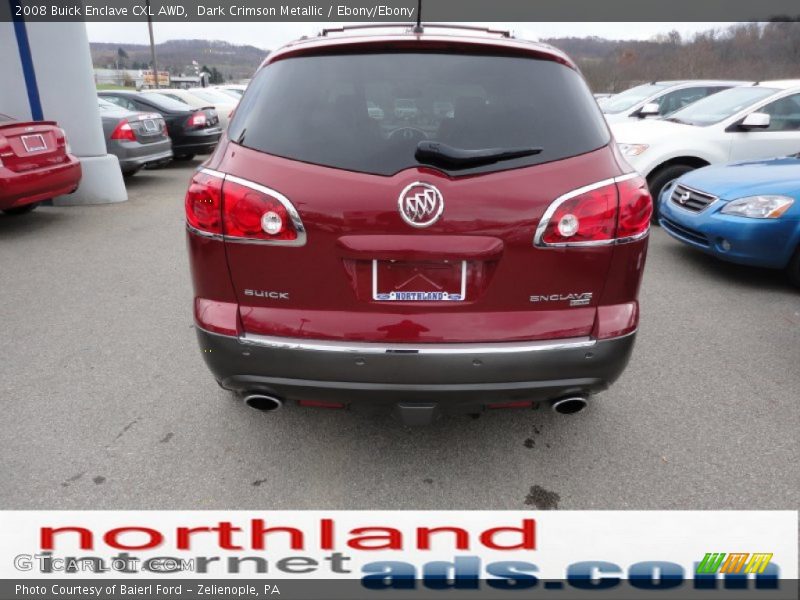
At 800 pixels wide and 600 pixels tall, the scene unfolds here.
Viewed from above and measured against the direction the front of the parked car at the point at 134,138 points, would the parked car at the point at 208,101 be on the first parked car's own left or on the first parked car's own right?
on the first parked car's own right

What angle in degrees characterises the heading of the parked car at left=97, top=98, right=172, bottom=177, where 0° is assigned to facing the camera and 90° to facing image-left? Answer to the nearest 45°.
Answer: approximately 135°

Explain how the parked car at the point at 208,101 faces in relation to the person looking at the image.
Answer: facing away from the viewer and to the left of the viewer

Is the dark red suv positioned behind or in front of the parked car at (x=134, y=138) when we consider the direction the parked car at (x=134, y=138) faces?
behind

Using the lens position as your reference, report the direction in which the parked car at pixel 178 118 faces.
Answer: facing away from the viewer and to the left of the viewer

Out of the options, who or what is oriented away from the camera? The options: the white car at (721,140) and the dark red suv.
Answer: the dark red suv

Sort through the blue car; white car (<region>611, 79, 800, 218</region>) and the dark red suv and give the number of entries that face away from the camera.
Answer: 1

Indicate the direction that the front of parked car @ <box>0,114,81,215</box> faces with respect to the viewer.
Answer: facing away from the viewer and to the left of the viewer

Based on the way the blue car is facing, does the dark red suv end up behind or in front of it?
in front

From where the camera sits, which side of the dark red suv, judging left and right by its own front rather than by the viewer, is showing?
back

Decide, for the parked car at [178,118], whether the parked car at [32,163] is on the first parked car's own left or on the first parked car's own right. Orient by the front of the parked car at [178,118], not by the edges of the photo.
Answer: on the first parked car's own left
